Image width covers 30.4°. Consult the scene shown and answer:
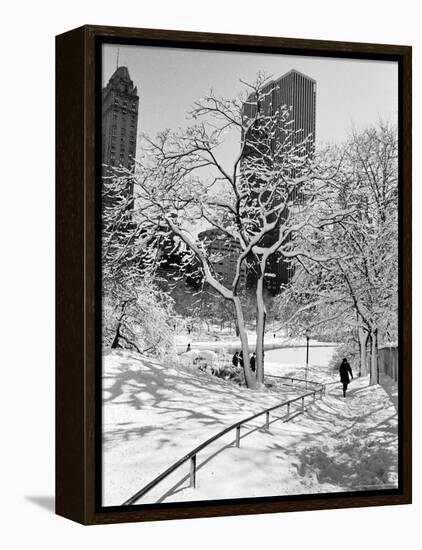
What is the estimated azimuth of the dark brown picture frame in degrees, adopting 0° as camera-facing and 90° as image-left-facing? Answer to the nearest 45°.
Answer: approximately 315°
